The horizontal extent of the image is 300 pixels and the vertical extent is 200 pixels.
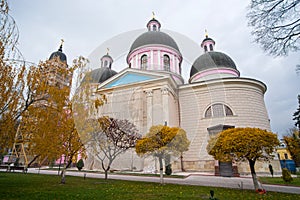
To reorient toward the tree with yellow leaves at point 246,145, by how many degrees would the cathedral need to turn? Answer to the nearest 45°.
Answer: approximately 135° to its left

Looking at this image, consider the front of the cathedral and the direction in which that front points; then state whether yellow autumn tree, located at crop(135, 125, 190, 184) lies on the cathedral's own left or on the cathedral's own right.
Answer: on the cathedral's own left

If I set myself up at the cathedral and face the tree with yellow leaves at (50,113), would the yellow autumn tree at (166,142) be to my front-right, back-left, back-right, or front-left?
front-left

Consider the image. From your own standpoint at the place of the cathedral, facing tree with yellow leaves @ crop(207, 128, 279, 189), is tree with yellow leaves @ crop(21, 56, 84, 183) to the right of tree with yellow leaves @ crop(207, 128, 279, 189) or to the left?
right
